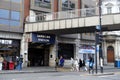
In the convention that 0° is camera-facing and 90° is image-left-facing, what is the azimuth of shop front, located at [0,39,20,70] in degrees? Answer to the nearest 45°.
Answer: approximately 0°

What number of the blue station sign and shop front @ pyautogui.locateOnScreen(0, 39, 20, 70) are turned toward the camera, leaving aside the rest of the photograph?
2

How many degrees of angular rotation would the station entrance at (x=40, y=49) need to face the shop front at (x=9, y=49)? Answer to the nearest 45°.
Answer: approximately 45° to its right

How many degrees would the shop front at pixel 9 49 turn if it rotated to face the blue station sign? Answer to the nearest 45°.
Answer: approximately 90° to its left

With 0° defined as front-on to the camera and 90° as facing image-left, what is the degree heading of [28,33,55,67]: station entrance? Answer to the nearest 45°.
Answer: approximately 0°

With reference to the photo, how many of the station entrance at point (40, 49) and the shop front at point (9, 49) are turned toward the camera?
2

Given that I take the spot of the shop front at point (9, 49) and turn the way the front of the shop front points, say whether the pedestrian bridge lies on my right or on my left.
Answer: on my left
